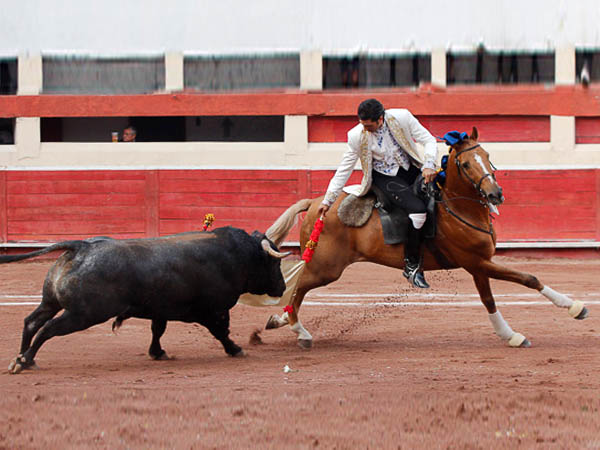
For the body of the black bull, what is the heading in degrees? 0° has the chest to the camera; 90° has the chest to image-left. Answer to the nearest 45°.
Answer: approximately 270°

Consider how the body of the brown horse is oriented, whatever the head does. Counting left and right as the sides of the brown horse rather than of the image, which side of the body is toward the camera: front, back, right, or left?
right

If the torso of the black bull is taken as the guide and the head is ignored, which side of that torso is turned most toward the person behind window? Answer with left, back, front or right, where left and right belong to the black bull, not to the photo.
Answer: left

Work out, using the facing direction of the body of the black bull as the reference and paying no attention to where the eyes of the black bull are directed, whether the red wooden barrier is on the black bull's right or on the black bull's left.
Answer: on the black bull's left

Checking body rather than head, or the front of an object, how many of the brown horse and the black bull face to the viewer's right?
2
